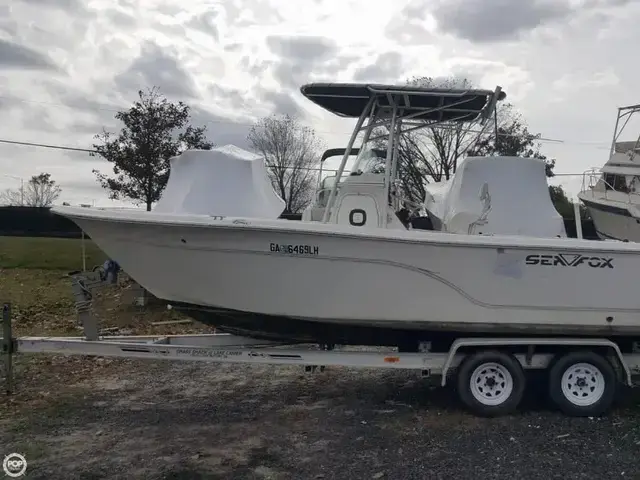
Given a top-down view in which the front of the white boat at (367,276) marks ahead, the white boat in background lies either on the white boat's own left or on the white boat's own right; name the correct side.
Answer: on the white boat's own right

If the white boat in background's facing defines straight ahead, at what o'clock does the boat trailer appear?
The boat trailer is roughly at 11 o'clock from the white boat in background.

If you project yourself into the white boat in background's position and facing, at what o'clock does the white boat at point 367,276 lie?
The white boat is roughly at 11 o'clock from the white boat in background.

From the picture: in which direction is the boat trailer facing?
to the viewer's left

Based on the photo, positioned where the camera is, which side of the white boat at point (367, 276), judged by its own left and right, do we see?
left

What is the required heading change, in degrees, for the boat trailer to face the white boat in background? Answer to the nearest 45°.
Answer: approximately 135° to its right
